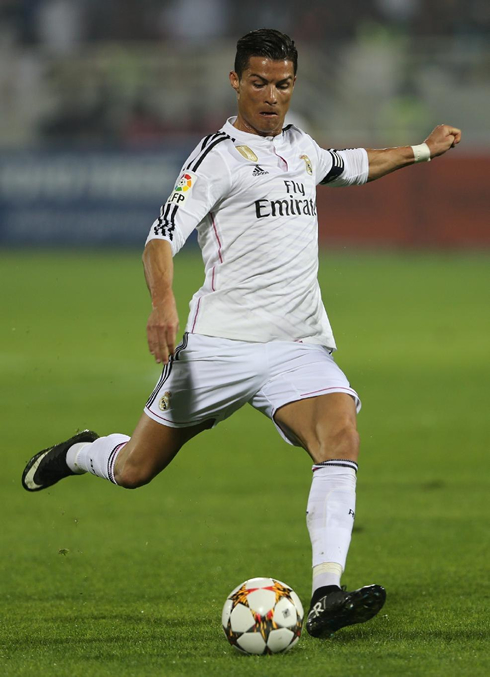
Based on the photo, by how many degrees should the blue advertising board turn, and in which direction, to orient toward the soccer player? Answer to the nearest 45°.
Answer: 0° — it already faces them

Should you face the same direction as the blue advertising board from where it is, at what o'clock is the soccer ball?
The soccer ball is roughly at 12 o'clock from the blue advertising board.

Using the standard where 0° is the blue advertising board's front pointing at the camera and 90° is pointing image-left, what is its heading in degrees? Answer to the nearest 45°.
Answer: approximately 0°

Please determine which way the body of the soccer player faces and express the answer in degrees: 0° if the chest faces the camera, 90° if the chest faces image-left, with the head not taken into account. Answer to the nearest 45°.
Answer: approximately 315°
